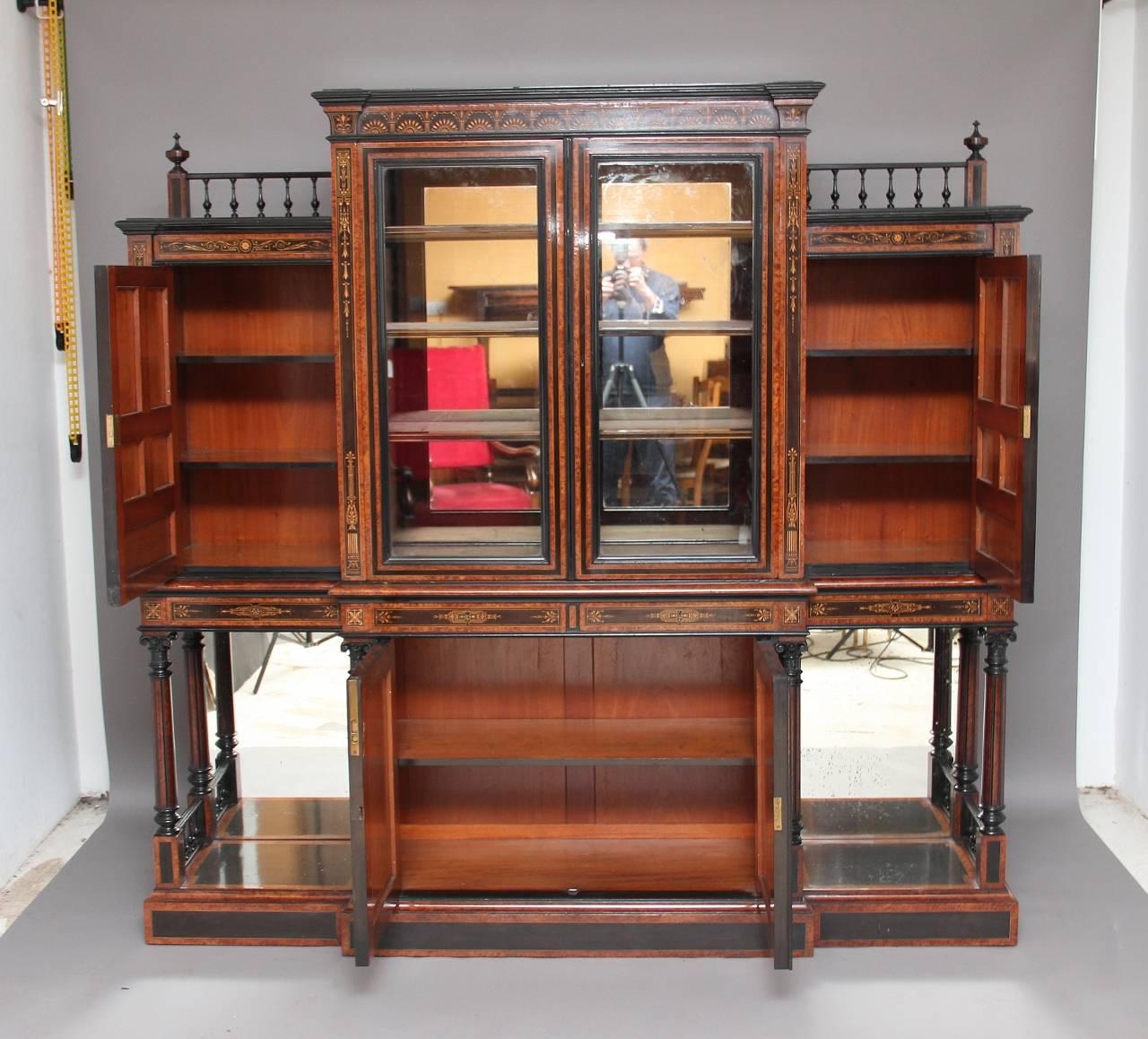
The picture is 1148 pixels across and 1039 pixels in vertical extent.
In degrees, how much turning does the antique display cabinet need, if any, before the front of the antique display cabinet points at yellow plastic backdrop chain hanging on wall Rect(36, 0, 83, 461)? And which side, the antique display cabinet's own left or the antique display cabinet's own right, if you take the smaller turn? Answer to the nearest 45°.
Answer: approximately 135° to the antique display cabinet's own right

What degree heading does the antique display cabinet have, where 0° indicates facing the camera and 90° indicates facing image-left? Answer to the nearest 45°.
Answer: approximately 0°
